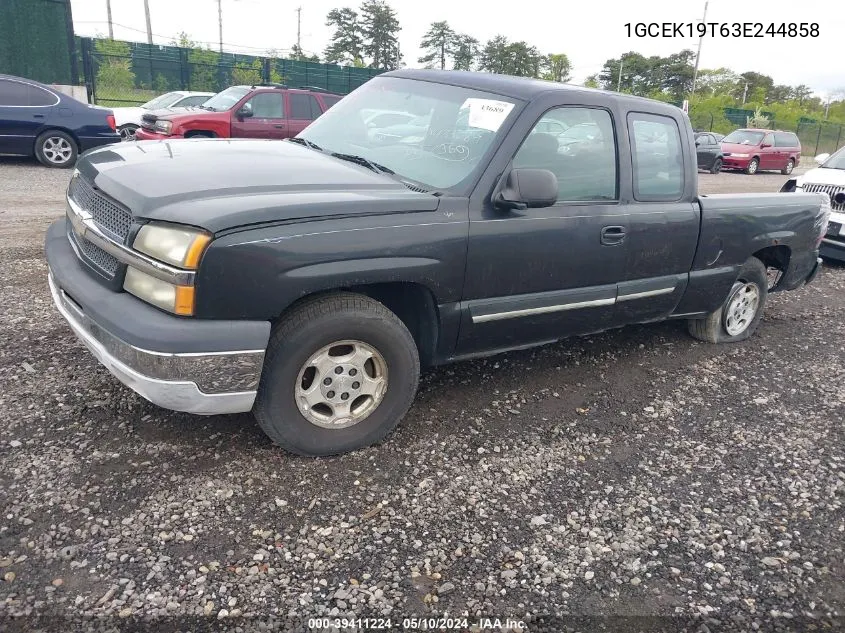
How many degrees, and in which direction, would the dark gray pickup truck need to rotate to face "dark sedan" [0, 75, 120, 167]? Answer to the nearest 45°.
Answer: approximately 90° to its right

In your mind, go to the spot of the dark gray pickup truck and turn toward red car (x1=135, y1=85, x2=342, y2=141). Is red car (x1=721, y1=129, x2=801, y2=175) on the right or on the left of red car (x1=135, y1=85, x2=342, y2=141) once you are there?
right

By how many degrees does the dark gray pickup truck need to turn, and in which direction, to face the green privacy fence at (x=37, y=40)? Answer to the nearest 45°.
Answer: approximately 90° to its right

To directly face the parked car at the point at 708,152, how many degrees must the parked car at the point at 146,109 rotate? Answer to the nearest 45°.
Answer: approximately 135° to its left

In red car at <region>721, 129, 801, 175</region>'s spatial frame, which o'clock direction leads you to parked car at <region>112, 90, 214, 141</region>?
The parked car is roughly at 12 o'clock from the red car.

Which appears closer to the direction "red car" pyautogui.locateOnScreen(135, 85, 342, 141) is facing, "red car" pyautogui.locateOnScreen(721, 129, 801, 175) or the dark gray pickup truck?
the dark gray pickup truck

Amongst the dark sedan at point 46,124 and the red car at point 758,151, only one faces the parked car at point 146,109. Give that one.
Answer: the red car

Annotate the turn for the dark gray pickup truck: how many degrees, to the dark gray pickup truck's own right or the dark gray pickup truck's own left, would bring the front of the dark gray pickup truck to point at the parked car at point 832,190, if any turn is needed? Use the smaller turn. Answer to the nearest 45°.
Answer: approximately 180°

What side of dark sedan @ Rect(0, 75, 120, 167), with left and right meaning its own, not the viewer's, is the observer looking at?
left
